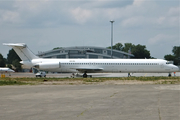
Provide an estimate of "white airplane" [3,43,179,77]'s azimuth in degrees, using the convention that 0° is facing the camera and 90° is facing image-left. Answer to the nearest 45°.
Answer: approximately 270°
